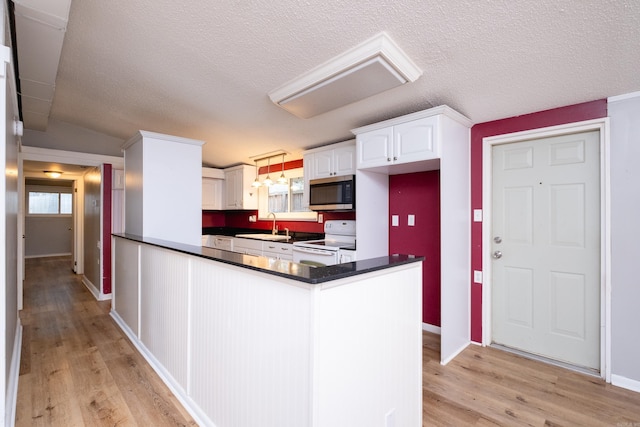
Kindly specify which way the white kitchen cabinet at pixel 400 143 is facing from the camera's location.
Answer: facing the viewer and to the left of the viewer

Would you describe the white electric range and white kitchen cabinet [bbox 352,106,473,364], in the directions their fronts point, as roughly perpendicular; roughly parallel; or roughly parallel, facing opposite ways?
roughly parallel

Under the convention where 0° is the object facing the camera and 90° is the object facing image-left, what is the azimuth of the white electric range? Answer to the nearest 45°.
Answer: approximately 45°

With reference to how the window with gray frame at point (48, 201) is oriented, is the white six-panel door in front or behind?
in front

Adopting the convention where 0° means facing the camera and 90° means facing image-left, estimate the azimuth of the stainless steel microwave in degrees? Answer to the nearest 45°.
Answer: approximately 45°

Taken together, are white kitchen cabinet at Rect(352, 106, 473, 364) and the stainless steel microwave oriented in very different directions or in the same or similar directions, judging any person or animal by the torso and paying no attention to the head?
same or similar directions

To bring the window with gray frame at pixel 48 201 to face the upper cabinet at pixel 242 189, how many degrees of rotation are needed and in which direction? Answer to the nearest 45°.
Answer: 0° — it already faces it

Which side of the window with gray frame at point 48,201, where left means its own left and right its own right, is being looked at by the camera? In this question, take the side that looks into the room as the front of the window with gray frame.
front

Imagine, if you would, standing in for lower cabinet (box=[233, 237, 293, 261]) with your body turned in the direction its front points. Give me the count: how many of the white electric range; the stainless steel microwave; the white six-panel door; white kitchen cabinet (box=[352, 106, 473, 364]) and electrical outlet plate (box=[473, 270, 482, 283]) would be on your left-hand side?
5

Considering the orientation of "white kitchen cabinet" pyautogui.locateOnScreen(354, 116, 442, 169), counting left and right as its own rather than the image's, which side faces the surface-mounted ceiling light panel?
front

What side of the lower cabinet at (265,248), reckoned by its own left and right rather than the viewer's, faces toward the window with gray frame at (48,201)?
right

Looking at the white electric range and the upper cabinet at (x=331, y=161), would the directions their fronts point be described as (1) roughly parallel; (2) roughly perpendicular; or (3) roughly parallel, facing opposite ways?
roughly parallel

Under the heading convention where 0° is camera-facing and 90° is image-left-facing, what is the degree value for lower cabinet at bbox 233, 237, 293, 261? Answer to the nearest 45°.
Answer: approximately 45°

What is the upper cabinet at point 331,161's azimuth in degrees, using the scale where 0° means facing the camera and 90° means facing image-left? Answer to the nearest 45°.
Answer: approximately 45°

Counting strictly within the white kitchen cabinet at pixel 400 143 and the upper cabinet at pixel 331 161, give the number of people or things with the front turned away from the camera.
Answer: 0

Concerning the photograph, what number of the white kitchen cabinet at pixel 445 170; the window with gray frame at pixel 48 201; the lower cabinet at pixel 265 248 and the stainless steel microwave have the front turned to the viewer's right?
0

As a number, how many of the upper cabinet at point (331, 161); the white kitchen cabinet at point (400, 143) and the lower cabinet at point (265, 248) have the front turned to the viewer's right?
0

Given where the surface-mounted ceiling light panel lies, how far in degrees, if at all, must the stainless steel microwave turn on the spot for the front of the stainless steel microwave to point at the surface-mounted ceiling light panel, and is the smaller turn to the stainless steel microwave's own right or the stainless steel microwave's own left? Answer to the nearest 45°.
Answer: approximately 45° to the stainless steel microwave's own left

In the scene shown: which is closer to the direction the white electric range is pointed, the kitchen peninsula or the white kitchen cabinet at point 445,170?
the kitchen peninsula
